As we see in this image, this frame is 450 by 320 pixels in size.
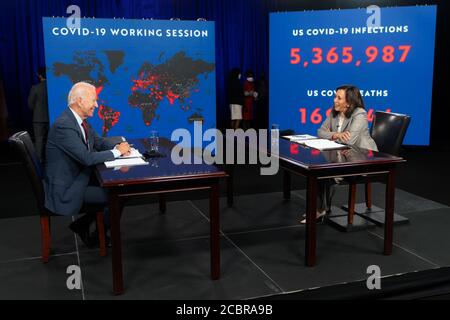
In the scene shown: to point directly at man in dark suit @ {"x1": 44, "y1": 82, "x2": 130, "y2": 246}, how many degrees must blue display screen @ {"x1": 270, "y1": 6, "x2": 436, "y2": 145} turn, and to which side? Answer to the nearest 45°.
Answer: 0° — it already faces them

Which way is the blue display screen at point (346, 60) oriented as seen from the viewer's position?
toward the camera

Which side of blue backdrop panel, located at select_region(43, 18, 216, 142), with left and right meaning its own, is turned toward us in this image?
front

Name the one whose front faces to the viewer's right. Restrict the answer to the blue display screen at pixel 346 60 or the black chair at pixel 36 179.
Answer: the black chair

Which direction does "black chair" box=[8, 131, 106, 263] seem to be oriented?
to the viewer's right

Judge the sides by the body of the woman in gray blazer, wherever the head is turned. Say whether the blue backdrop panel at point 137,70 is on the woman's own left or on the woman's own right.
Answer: on the woman's own right

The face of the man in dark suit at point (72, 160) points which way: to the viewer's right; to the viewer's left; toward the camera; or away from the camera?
to the viewer's right

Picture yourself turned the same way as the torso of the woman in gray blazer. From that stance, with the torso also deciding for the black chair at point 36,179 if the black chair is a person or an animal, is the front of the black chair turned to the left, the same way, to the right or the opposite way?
the opposite way

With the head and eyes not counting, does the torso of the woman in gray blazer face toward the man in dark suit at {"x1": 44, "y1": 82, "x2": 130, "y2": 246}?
yes

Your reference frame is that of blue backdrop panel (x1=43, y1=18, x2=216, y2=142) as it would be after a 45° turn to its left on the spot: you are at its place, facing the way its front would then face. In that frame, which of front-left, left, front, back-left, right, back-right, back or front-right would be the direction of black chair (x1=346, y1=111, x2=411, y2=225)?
front

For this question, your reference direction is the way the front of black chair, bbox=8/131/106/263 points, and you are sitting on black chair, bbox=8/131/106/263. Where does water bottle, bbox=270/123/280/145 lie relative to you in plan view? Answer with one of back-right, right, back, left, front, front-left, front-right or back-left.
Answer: front

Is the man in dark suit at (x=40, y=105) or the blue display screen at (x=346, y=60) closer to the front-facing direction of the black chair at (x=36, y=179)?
the blue display screen

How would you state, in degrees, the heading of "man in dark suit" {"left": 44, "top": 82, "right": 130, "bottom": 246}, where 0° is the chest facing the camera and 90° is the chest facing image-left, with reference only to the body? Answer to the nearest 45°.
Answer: approximately 270°

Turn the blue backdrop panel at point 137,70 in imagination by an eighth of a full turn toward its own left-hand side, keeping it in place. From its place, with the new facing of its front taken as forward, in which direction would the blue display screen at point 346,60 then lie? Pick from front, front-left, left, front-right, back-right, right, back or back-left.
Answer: front-left

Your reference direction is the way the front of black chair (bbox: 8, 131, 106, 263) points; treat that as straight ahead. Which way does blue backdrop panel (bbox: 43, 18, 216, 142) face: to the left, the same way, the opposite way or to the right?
to the right

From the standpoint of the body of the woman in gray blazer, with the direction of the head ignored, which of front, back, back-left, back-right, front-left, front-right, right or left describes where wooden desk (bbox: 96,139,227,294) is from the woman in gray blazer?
front

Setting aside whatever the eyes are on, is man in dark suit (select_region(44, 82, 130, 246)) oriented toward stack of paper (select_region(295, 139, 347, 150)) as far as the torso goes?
yes

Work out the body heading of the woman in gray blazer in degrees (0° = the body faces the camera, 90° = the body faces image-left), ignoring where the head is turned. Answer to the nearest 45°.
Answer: approximately 45°

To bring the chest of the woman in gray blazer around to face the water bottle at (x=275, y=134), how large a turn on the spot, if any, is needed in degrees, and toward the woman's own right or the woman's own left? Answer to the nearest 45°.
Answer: approximately 45° to the woman's own right
